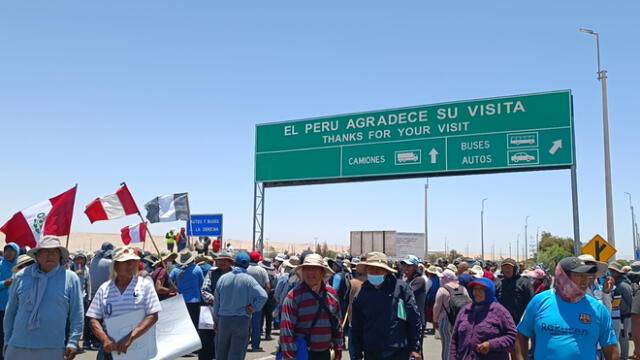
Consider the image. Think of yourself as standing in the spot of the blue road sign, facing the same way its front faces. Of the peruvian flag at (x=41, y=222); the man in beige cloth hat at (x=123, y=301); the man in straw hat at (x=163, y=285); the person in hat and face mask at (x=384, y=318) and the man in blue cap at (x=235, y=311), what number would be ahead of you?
5

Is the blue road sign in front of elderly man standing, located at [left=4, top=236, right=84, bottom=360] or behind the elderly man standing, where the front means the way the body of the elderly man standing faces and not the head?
behind

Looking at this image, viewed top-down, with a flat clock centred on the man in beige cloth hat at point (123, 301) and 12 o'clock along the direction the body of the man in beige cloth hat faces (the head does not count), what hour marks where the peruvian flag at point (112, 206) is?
The peruvian flag is roughly at 6 o'clock from the man in beige cloth hat.

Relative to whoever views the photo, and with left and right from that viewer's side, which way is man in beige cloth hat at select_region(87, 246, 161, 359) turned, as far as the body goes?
facing the viewer

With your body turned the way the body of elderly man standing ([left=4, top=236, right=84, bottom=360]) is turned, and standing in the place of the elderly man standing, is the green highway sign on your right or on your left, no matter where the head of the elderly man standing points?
on your left

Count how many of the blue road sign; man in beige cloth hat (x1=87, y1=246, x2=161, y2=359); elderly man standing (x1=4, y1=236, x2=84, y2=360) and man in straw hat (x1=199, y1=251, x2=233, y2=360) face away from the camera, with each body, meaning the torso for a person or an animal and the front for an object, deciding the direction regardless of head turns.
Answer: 0

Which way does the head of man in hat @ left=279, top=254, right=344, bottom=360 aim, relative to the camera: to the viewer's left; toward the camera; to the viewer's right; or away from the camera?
toward the camera

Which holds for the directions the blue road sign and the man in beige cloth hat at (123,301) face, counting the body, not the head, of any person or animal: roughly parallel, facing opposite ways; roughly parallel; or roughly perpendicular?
roughly parallel

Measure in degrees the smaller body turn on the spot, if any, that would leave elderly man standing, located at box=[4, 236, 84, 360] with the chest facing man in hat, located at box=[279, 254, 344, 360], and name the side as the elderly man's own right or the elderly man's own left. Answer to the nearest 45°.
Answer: approximately 45° to the elderly man's own left
